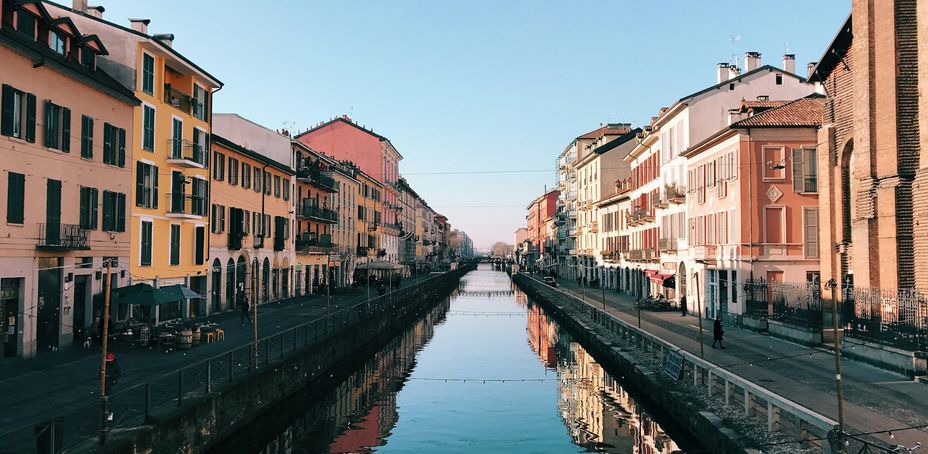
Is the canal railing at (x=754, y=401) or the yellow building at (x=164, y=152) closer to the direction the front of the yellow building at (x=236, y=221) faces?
the canal railing

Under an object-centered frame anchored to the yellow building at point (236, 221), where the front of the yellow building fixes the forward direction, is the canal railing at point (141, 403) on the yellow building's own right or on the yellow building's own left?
on the yellow building's own right

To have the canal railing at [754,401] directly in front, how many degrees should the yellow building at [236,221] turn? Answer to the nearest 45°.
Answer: approximately 45° to its right

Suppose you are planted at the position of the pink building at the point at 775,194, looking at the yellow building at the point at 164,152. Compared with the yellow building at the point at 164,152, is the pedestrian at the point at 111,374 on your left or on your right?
left

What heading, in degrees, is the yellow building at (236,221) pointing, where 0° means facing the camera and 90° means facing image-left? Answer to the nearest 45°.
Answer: approximately 315°

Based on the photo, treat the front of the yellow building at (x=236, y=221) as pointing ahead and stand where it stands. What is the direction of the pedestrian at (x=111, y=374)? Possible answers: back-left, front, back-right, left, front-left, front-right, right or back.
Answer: front-right

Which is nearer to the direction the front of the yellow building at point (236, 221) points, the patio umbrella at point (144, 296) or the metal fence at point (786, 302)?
the metal fence

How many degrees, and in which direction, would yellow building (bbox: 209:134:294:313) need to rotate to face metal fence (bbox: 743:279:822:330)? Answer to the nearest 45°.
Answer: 0° — it already faces it

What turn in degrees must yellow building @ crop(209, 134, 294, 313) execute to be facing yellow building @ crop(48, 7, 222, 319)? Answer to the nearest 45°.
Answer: approximately 45° to its right
